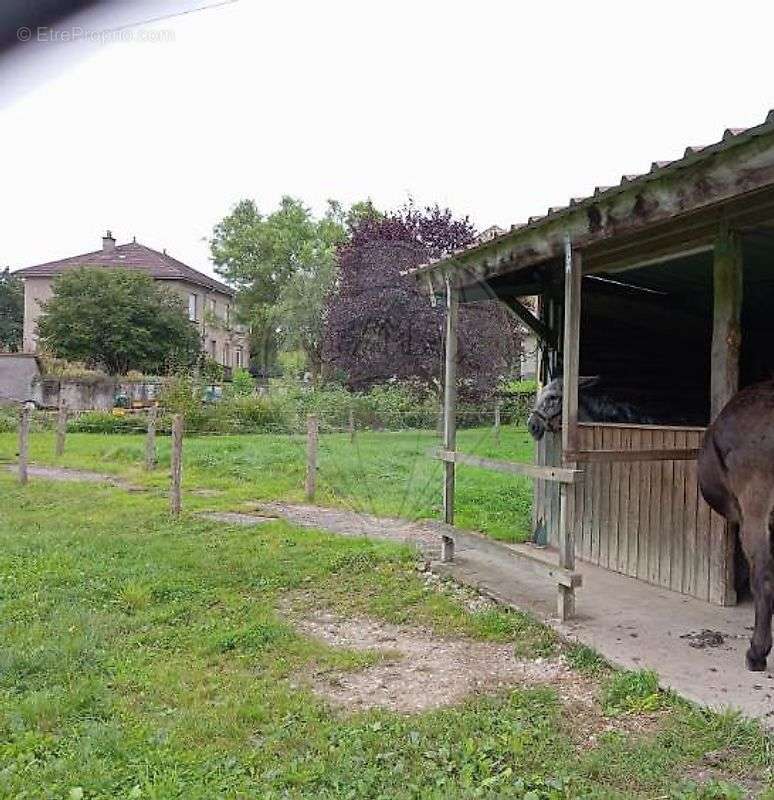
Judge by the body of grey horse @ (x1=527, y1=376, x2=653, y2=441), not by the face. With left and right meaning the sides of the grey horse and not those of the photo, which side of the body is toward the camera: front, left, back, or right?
left

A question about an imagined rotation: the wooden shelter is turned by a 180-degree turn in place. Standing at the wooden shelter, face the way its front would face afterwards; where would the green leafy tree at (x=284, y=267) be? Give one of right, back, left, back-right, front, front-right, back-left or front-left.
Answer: left

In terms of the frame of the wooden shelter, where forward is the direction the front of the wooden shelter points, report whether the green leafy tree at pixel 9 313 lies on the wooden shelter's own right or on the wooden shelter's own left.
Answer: on the wooden shelter's own right

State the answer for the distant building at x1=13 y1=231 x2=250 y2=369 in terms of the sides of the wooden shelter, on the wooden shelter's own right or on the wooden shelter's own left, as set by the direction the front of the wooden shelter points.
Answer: on the wooden shelter's own right

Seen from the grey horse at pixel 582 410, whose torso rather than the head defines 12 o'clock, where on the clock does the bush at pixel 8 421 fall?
The bush is roughly at 1 o'clock from the grey horse.

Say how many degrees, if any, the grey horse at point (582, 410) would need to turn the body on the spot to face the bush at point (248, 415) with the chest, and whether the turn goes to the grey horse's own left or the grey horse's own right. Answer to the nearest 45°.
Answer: approximately 45° to the grey horse's own right

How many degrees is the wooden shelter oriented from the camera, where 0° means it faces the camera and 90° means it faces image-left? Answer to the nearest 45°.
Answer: approximately 45°

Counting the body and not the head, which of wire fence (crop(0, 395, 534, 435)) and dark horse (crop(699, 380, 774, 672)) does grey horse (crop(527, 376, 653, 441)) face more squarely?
the wire fence

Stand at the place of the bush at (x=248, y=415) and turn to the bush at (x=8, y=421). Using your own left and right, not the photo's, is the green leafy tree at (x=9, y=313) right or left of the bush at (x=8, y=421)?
right

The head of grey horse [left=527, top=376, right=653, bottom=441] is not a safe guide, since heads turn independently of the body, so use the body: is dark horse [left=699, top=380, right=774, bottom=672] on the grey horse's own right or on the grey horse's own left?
on the grey horse's own left

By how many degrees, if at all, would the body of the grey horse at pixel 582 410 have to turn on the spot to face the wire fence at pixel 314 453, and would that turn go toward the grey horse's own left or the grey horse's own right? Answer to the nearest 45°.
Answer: approximately 45° to the grey horse's own right
